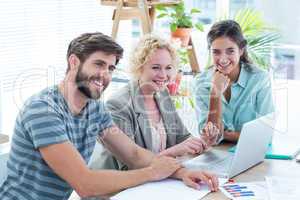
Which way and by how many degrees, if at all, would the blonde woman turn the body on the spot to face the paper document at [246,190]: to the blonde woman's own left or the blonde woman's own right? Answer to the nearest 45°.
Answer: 0° — they already face it

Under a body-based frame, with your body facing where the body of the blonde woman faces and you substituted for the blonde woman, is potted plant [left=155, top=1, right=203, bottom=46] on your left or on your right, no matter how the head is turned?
on your left

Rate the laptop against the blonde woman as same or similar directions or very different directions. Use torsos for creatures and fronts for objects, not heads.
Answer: very different directions

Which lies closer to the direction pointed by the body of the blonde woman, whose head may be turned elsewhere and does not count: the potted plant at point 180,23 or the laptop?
the laptop

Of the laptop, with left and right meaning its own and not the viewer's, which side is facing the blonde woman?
front

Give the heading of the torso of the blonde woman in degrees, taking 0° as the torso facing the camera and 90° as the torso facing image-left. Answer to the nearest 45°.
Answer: approximately 315°

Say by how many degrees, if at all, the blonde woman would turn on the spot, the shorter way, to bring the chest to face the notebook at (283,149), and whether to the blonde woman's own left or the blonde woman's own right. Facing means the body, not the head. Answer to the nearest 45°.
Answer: approximately 45° to the blonde woman's own left

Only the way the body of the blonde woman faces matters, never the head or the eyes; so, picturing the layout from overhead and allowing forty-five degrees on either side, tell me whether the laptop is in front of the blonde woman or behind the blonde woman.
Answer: in front

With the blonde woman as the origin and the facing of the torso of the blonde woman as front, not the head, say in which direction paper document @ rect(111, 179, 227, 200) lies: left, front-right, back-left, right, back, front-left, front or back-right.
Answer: front-right

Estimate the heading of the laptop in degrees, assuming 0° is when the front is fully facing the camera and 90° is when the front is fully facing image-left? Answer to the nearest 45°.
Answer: approximately 135°
